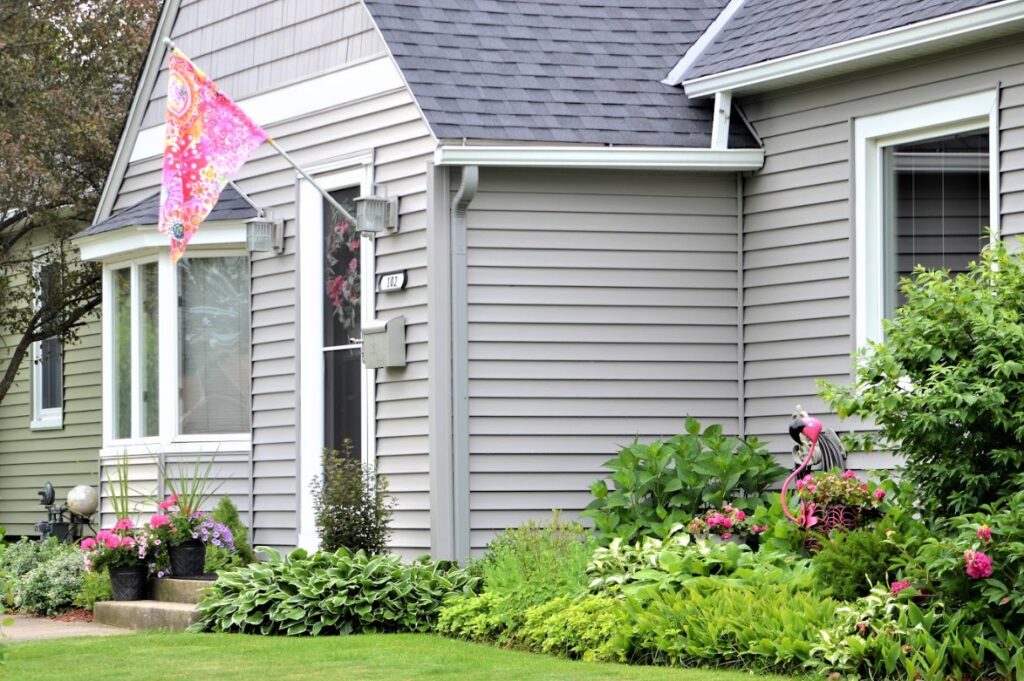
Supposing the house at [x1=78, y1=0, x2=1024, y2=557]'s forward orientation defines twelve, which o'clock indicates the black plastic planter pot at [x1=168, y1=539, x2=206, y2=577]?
The black plastic planter pot is roughly at 2 o'clock from the house.

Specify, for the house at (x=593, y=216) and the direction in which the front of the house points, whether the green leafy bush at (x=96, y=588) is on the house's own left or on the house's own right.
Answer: on the house's own right

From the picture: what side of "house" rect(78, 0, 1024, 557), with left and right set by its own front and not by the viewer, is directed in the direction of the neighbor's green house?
right

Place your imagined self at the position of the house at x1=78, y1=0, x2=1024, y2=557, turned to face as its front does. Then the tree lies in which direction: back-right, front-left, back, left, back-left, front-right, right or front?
right

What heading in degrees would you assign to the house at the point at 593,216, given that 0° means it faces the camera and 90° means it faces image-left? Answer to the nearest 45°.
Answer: approximately 45°
